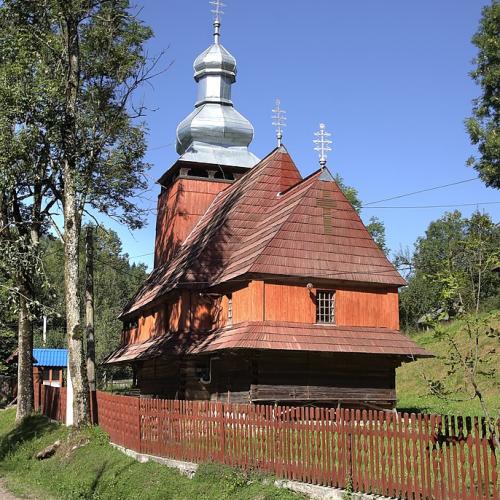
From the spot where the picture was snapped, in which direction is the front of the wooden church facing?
facing away from the viewer and to the left of the viewer

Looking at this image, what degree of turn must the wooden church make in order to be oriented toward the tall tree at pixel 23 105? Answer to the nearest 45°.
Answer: approximately 45° to its left

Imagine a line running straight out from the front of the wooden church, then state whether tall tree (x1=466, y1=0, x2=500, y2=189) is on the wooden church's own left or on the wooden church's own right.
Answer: on the wooden church's own right

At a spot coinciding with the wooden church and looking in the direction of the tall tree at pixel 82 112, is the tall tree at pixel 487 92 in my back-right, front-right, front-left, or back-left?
back-right

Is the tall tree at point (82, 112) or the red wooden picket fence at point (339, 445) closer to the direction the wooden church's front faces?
the tall tree

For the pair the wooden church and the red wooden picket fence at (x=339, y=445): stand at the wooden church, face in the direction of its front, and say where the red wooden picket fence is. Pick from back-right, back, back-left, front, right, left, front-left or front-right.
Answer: back-left
